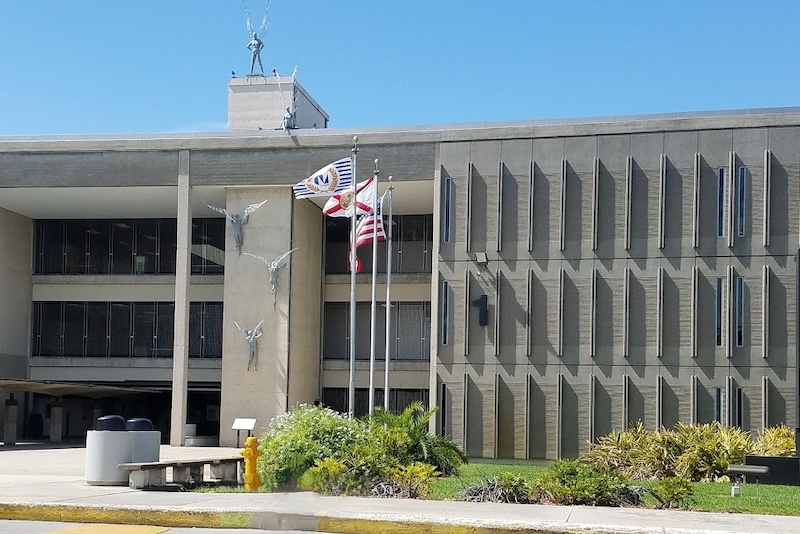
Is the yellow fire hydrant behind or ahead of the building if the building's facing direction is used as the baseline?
ahead

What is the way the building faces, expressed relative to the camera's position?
facing the viewer

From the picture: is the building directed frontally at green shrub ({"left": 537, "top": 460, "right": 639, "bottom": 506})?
yes

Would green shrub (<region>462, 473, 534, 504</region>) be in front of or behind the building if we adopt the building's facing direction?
in front

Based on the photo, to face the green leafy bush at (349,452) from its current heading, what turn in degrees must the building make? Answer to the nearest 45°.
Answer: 0° — it already faces it

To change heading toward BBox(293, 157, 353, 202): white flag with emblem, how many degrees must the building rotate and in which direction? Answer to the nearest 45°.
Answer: approximately 45° to its right

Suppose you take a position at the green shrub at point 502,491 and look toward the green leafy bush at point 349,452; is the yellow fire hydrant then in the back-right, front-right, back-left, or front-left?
front-left

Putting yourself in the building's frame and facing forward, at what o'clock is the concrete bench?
The concrete bench is roughly at 1 o'clock from the building.

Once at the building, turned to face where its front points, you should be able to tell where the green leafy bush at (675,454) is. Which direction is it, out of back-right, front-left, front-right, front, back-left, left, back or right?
front

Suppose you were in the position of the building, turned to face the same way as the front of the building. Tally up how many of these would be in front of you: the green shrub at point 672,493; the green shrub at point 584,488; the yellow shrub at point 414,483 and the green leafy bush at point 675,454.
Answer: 4

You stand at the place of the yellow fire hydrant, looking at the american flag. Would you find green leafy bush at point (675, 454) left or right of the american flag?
right

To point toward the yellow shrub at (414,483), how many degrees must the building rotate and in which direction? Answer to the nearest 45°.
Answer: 0° — it already faces it
